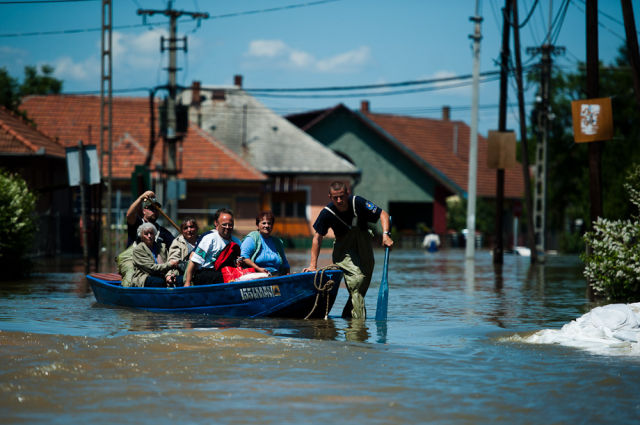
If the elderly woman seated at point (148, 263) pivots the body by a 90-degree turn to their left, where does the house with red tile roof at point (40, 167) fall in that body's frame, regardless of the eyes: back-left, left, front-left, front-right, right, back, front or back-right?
front-left

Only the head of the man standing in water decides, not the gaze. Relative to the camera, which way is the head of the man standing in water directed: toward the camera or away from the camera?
toward the camera

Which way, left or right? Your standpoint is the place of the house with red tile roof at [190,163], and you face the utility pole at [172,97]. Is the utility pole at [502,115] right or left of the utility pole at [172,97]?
left

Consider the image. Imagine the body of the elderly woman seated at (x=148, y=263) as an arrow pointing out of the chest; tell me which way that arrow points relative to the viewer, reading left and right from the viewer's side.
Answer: facing the viewer and to the right of the viewer

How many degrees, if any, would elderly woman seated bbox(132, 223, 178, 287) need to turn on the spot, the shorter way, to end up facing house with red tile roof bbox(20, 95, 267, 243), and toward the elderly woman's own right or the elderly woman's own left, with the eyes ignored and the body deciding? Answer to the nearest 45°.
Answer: approximately 135° to the elderly woman's own left

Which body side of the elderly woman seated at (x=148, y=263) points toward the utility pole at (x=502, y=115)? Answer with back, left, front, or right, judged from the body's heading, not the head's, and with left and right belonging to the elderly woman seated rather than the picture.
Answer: left

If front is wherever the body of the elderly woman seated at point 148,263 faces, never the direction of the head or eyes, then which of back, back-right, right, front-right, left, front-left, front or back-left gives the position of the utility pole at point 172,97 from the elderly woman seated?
back-left

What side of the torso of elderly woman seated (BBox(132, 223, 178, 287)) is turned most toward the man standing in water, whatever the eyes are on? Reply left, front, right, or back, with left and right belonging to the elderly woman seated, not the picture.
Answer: front

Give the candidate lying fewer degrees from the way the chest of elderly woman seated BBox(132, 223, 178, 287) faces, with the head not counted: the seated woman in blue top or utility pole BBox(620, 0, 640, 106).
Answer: the seated woman in blue top

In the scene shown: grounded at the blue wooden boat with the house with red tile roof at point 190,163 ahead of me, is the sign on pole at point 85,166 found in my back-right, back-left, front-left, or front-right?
front-left

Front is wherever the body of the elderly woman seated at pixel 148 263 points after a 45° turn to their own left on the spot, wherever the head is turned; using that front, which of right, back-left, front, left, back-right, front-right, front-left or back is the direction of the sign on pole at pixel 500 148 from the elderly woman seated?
front-left
